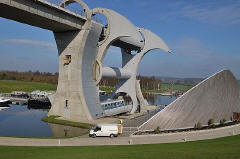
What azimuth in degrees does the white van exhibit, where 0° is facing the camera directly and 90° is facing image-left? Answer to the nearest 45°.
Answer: approximately 90°

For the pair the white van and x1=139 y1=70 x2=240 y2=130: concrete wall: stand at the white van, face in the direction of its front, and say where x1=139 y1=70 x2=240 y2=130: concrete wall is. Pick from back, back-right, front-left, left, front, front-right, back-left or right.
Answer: back
